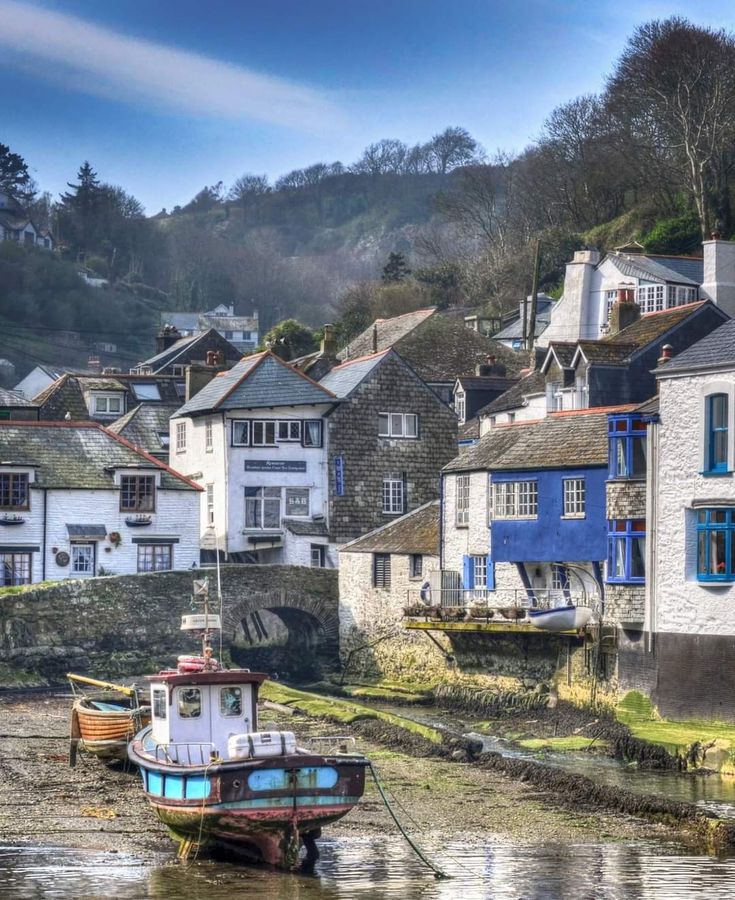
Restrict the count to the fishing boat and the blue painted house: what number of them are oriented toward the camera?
1

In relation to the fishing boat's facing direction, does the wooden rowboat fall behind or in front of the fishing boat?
in front

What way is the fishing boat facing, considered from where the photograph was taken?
facing away from the viewer and to the left of the viewer

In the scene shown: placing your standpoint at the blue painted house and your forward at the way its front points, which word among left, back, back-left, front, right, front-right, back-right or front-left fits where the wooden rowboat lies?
front-right

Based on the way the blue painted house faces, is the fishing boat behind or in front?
in front

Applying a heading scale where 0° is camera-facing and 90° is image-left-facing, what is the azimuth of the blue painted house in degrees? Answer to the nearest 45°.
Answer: approximately 0°
